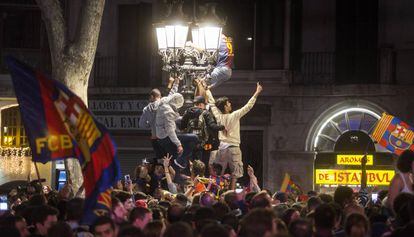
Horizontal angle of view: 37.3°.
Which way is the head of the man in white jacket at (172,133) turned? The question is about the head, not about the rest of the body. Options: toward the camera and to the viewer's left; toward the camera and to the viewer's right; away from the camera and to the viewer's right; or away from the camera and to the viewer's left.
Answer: away from the camera and to the viewer's right

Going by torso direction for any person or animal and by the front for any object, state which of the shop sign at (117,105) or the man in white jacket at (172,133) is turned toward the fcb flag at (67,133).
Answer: the shop sign

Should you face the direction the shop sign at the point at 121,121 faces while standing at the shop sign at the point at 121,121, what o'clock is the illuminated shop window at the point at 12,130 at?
The illuminated shop window is roughly at 4 o'clock from the shop sign.

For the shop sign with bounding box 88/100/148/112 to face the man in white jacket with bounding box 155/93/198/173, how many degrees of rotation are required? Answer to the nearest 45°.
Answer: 0° — it already faces them

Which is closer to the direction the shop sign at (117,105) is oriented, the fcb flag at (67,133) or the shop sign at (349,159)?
the fcb flag

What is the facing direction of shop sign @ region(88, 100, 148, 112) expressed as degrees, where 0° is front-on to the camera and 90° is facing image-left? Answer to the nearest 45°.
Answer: approximately 0°
